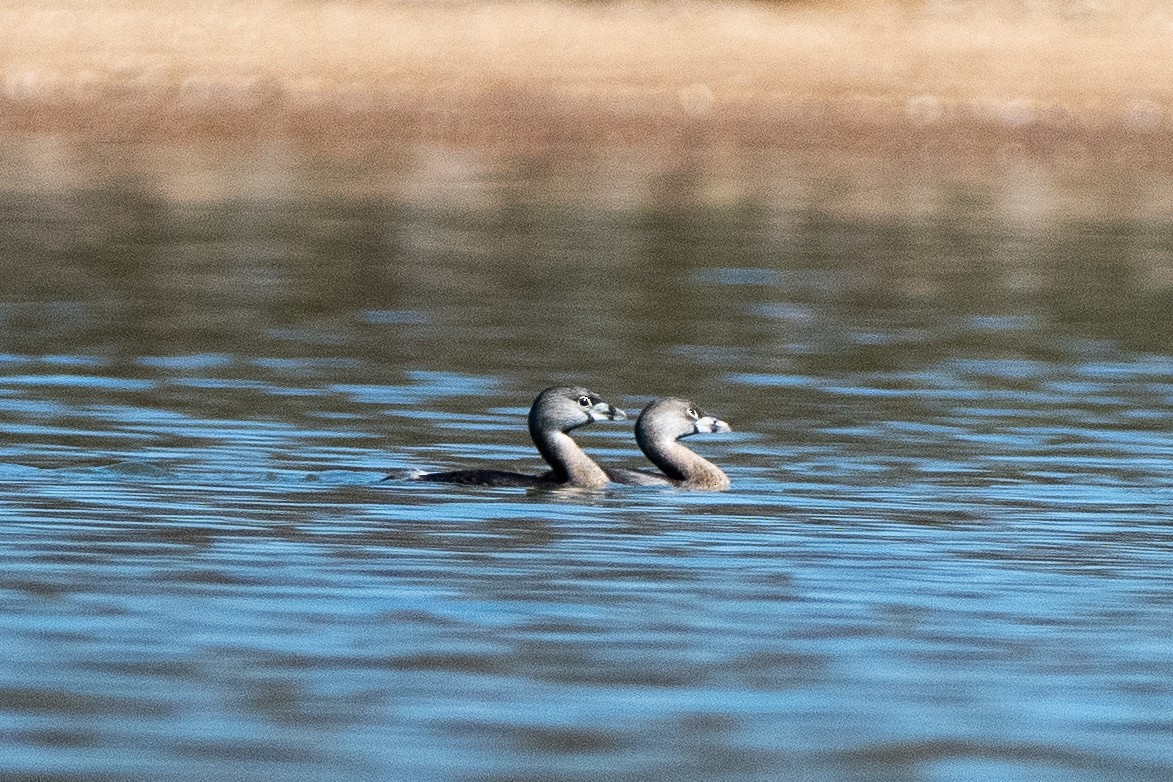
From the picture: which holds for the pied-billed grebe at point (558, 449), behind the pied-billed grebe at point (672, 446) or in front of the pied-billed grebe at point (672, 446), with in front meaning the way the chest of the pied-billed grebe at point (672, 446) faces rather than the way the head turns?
behind

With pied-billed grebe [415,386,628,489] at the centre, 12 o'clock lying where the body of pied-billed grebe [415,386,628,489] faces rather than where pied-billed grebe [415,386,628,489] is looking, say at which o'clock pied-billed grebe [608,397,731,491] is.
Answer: pied-billed grebe [608,397,731,491] is roughly at 11 o'clock from pied-billed grebe [415,386,628,489].

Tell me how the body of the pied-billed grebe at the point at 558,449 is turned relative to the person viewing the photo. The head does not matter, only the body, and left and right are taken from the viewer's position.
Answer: facing to the right of the viewer

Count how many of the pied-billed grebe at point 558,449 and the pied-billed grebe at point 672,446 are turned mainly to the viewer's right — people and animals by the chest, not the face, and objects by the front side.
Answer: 2

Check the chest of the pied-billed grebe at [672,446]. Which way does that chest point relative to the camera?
to the viewer's right
